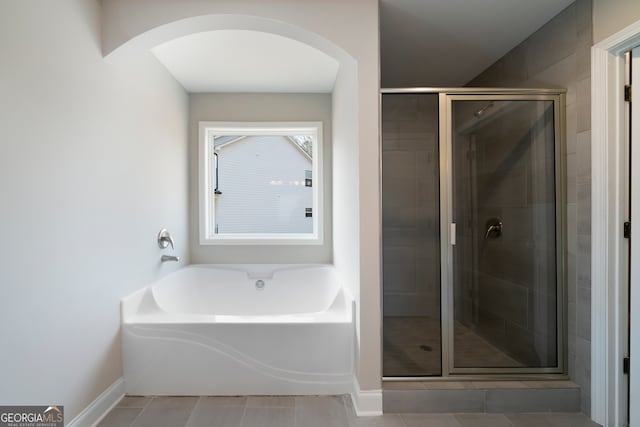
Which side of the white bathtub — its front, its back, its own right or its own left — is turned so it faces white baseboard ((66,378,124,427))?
right

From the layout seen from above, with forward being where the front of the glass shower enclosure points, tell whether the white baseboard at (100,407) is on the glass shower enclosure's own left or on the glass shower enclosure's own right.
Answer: on the glass shower enclosure's own right

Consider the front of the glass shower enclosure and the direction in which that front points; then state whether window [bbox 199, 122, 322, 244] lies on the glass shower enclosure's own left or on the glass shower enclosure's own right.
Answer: on the glass shower enclosure's own right

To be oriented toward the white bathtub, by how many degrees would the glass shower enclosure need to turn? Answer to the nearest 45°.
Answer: approximately 45° to its right

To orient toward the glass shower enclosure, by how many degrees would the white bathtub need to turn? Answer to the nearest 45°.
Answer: approximately 90° to its left

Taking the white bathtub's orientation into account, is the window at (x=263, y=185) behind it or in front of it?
behind

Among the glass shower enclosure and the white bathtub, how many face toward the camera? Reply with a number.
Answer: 2

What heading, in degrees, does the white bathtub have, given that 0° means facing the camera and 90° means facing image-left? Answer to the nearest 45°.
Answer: approximately 0°

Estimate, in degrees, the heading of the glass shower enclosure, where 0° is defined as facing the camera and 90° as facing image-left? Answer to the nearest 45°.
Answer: approximately 0°

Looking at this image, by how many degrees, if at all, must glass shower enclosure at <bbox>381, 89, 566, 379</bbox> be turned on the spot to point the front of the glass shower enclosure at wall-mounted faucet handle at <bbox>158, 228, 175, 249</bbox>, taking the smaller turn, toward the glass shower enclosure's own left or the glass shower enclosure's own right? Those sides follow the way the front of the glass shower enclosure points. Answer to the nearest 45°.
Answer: approximately 90° to the glass shower enclosure's own right

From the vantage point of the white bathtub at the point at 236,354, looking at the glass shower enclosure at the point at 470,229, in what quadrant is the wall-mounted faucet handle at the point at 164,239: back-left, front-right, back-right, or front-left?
back-left
